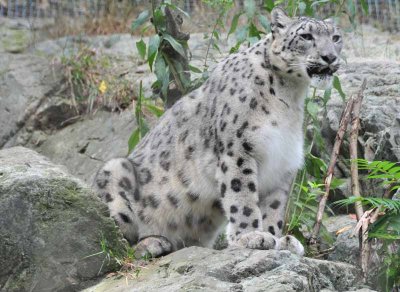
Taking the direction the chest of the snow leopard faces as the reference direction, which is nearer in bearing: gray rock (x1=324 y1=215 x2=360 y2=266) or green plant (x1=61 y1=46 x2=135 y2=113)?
the gray rock

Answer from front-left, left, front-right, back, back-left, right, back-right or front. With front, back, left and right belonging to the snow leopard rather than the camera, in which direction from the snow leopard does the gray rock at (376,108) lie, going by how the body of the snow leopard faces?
left

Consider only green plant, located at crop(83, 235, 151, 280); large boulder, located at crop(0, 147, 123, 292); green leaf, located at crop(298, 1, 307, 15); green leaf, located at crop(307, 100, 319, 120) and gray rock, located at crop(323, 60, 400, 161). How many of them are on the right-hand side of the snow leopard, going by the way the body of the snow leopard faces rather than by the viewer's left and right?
2

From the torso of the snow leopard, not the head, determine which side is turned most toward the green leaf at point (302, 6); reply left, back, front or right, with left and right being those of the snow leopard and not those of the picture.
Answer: left

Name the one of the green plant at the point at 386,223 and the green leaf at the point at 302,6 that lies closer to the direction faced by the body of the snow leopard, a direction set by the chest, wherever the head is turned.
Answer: the green plant

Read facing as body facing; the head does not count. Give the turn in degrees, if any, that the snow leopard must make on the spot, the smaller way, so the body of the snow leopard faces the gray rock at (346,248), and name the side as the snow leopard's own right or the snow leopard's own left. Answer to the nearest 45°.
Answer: approximately 45° to the snow leopard's own left

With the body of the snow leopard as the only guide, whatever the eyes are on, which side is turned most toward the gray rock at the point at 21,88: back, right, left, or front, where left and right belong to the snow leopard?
back

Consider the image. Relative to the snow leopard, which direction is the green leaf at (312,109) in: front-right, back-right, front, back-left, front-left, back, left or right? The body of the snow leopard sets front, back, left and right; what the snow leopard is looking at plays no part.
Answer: left

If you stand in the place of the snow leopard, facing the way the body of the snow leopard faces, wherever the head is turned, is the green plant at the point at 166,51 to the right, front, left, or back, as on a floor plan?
back

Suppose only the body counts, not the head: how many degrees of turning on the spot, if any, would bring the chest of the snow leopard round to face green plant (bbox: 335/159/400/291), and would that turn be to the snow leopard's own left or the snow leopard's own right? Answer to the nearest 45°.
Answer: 0° — it already faces it
